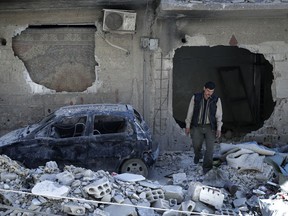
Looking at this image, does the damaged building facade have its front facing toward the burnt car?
yes

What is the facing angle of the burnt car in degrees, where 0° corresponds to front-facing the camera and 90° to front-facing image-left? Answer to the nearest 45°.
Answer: approximately 90°

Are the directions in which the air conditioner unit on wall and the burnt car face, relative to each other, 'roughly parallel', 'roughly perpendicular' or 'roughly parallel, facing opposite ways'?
roughly perpendicular

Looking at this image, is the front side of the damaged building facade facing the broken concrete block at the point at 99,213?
yes

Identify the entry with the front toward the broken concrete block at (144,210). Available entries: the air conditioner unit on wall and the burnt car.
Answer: the air conditioner unit on wall

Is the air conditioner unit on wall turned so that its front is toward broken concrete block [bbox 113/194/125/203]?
yes

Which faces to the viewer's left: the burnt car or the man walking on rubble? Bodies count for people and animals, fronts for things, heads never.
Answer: the burnt car
